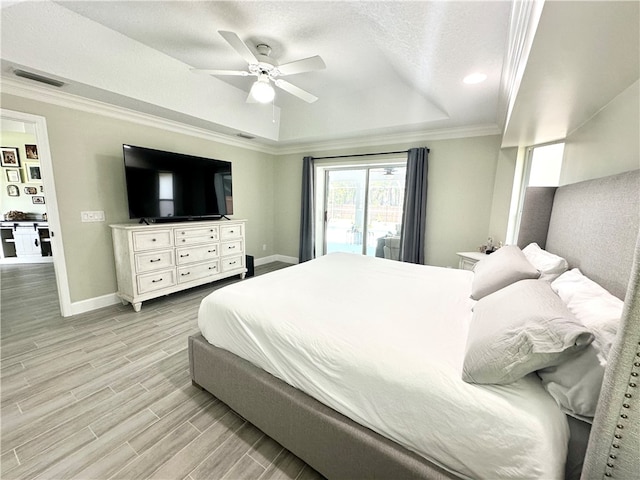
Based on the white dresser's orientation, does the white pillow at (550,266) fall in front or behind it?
in front

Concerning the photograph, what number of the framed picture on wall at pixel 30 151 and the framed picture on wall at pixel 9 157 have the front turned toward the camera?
2

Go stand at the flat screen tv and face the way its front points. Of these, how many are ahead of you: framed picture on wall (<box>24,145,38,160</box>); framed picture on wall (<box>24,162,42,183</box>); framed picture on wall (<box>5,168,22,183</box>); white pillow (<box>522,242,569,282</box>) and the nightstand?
2

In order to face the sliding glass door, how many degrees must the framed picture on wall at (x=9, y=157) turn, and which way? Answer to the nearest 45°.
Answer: approximately 45° to its left

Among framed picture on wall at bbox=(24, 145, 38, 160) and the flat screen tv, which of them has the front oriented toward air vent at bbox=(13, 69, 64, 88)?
the framed picture on wall

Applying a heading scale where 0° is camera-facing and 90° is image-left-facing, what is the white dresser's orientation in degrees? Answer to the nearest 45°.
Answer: approximately 315°

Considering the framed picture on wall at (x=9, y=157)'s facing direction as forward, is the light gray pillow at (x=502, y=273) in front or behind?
in front
